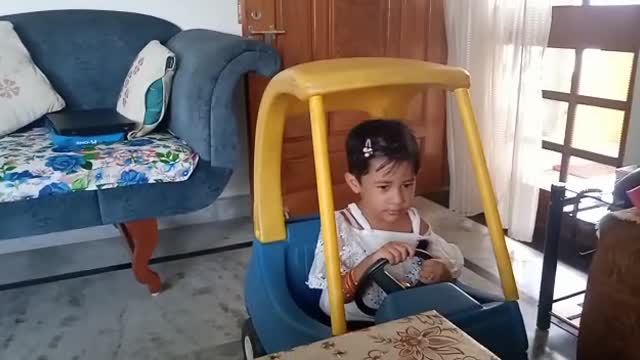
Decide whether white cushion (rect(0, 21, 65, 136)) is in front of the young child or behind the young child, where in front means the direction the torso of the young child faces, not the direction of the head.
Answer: behind

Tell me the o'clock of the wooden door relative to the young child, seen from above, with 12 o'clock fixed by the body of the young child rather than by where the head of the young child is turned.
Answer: The wooden door is roughly at 7 o'clock from the young child.

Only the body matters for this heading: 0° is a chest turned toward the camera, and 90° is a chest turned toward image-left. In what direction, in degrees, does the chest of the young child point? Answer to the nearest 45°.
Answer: approximately 315°

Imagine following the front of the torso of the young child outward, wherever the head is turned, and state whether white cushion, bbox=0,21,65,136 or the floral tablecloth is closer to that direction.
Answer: the floral tablecloth

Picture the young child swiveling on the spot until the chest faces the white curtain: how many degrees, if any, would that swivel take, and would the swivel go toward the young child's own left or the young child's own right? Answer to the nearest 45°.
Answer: approximately 135° to the young child's own left

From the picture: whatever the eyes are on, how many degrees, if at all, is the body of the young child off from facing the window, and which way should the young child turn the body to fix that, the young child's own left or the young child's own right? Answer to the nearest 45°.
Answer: approximately 90° to the young child's own left

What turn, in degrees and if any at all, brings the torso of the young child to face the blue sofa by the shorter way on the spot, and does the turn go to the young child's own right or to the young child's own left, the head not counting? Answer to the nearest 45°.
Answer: approximately 180°

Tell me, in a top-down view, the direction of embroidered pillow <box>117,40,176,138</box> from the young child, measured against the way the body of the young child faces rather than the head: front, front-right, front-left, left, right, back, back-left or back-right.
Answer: back
